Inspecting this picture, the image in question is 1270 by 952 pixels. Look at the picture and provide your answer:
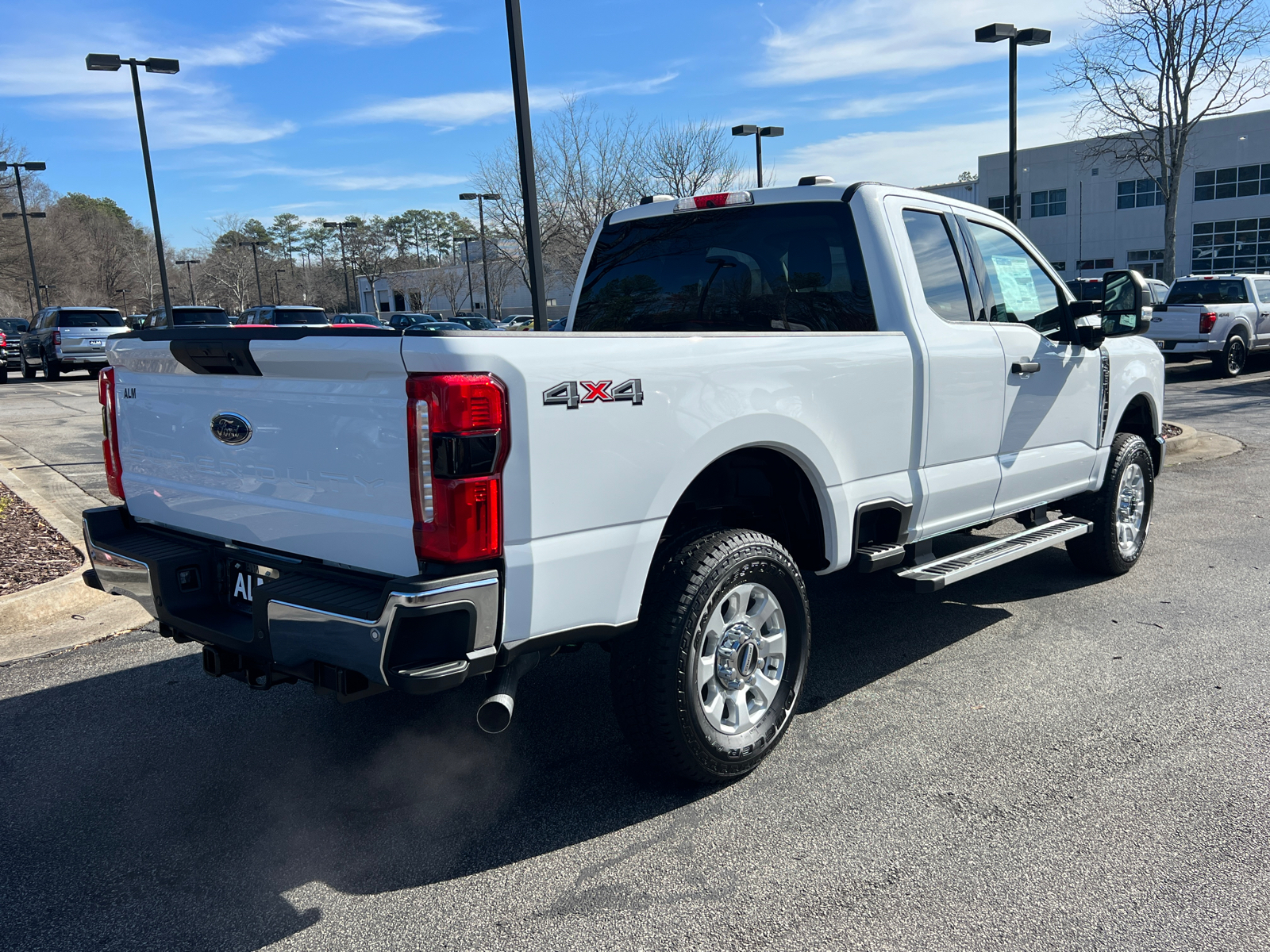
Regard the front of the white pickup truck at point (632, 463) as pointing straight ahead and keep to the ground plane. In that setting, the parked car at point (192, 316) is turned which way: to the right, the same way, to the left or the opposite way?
to the left

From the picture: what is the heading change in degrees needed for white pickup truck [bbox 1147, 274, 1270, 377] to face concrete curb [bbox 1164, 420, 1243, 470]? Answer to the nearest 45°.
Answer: approximately 135° to its right

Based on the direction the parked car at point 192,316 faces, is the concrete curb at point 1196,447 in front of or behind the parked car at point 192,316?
behind

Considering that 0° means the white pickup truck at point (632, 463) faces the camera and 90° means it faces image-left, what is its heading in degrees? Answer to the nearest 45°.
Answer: approximately 225°

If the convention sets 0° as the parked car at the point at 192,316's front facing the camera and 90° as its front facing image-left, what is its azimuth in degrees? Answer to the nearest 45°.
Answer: approximately 135°

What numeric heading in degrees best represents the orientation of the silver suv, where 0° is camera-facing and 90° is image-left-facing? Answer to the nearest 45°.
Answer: approximately 135°

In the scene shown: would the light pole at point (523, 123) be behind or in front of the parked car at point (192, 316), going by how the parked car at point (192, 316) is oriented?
behind

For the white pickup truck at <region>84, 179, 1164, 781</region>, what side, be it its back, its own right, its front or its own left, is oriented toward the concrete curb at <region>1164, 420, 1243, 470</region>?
front

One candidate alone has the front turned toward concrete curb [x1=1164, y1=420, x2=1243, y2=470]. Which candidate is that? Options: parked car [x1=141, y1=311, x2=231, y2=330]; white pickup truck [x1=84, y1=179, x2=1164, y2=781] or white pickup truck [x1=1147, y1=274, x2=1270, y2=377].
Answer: white pickup truck [x1=84, y1=179, x2=1164, y2=781]

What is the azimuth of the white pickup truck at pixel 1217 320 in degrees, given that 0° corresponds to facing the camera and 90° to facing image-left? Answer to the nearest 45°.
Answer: approximately 225°
